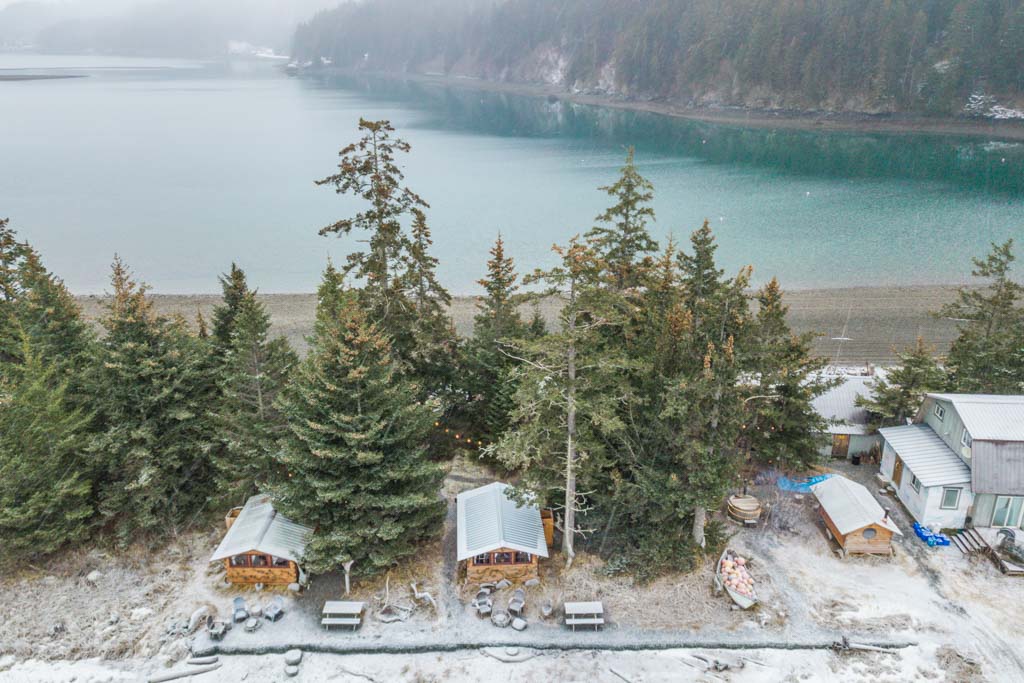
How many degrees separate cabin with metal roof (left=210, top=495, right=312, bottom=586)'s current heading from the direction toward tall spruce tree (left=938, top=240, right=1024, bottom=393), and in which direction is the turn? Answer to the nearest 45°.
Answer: approximately 90° to its left

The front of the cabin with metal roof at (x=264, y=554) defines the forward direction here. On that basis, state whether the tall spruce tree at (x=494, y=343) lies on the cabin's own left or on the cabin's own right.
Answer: on the cabin's own left

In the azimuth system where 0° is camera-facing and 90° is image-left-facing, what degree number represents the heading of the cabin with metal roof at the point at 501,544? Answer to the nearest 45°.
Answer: approximately 0°

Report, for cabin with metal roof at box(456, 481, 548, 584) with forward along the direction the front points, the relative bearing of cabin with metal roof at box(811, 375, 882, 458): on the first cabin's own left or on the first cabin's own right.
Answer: on the first cabin's own left

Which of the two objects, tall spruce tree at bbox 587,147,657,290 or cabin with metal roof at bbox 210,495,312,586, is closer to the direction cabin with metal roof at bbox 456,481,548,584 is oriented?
the cabin with metal roof

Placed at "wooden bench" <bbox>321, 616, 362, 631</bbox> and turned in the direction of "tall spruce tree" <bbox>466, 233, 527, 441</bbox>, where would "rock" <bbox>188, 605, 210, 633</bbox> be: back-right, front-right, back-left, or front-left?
back-left

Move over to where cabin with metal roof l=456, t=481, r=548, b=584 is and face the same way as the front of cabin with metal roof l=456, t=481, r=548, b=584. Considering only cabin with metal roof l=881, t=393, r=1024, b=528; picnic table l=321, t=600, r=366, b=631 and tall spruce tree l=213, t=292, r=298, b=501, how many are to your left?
1

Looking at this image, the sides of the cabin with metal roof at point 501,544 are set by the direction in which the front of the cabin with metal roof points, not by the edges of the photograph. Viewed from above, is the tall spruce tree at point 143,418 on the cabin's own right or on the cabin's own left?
on the cabin's own right

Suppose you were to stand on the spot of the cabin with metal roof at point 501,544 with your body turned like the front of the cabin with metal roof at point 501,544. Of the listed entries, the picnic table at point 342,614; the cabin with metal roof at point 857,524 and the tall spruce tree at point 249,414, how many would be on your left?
1

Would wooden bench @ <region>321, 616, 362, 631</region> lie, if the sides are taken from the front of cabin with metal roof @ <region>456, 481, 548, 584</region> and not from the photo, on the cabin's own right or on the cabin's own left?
on the cabin's own right

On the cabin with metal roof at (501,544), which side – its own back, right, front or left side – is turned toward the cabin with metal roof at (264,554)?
right

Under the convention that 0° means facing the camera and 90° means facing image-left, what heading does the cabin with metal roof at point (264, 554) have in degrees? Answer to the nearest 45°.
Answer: approximately 0°

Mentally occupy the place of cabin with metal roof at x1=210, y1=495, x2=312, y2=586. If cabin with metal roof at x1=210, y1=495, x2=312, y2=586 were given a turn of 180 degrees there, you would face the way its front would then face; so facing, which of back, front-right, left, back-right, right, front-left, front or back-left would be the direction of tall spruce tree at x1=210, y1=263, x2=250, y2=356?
front

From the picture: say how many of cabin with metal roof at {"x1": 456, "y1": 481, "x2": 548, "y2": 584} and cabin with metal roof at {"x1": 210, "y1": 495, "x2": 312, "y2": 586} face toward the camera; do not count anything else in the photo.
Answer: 2

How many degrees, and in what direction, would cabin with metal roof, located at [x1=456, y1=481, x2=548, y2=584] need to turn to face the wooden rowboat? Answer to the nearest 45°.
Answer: approximately 90° to its left

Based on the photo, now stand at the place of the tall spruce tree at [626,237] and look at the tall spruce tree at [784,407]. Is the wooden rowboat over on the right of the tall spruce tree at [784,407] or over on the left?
right

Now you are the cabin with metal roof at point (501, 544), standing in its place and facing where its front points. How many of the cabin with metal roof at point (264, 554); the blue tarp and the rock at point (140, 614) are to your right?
2
